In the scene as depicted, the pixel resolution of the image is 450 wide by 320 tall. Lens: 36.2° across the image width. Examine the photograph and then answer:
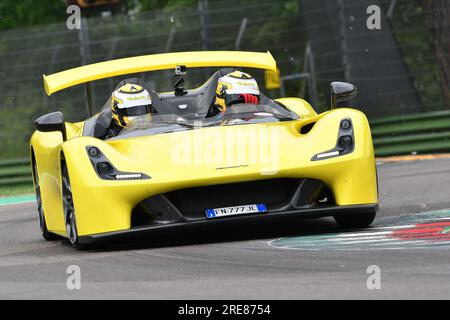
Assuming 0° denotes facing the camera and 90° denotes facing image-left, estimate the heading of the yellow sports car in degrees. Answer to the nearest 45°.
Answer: approximately 0°

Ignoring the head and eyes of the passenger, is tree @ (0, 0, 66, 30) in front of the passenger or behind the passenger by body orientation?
behind

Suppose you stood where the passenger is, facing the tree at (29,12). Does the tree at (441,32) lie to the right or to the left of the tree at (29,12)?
right

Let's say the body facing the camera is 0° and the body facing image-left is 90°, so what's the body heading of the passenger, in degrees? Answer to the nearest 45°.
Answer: approximately 315°

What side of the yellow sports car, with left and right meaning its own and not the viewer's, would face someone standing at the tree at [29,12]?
back

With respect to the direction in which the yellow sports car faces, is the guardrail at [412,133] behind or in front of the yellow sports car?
behind
